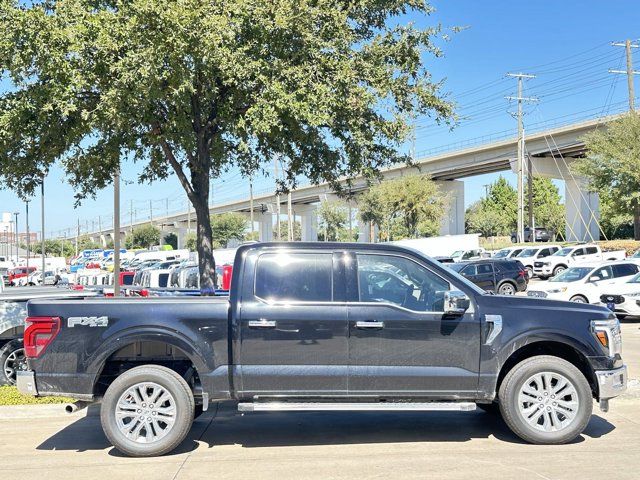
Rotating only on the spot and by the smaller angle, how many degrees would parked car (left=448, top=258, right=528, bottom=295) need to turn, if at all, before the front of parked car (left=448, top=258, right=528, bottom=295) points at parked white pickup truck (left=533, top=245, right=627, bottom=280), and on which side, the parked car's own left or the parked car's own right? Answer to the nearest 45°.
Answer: approximately 90° to the parked car's own right

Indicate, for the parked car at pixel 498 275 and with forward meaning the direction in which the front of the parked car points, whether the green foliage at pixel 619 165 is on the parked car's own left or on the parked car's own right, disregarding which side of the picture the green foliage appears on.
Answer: on the parked car's own right

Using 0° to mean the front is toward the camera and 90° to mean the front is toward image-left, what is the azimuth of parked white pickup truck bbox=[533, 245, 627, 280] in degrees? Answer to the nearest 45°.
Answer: approximately 45°

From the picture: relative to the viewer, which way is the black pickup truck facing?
to the viewer's right

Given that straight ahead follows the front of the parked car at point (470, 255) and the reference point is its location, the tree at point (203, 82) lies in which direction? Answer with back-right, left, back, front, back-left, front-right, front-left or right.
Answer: front-left

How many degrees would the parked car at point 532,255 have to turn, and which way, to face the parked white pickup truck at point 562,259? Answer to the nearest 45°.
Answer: approximately 90° to its left

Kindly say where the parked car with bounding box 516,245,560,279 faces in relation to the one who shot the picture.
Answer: facing the viewer and to the left of the viewer

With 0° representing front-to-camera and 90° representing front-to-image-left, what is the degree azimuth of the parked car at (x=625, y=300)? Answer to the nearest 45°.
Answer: approximately 45°

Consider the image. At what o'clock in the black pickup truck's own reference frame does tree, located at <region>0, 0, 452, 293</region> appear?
The tree is roughly at 8 o'clock from the black pickup truck.

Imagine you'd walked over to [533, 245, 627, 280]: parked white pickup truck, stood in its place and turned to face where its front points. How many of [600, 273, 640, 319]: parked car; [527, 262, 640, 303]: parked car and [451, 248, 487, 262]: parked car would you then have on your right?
1

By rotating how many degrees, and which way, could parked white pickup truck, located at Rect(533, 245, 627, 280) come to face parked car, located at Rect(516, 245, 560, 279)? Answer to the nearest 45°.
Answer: approximately 90° to its right

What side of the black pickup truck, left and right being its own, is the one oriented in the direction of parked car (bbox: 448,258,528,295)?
left
